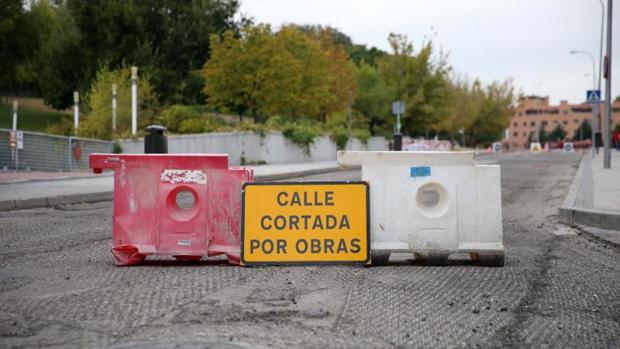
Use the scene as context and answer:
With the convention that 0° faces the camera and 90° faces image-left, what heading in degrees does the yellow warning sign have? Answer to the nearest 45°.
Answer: approximately 0°

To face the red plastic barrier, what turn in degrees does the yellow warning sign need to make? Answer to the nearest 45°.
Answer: approximately 90° to its right

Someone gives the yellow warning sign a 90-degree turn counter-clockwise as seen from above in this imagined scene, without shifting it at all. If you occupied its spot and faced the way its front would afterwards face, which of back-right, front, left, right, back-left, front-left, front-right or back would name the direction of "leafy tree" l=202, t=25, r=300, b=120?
left

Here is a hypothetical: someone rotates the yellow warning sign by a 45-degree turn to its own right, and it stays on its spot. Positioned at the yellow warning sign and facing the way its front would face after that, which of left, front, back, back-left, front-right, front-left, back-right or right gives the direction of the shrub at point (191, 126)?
back-right

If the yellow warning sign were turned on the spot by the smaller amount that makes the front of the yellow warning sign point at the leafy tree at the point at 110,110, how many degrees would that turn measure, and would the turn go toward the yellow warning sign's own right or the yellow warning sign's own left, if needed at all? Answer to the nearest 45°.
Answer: approximately 180°

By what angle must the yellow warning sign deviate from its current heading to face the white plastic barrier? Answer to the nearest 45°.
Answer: approximately 90° to its left

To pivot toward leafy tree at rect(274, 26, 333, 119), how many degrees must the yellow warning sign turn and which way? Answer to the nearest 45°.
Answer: approximately 180°

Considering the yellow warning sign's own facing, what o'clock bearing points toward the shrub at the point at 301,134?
The shrub is roughly at 6 o'clock from the yellow warning sign.

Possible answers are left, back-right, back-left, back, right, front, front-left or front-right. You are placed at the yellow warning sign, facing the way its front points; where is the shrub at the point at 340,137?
back

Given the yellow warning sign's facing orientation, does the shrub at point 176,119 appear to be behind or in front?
behind

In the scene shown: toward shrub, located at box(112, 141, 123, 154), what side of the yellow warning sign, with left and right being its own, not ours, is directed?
back

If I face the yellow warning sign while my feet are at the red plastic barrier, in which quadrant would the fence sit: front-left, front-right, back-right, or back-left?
back-left
